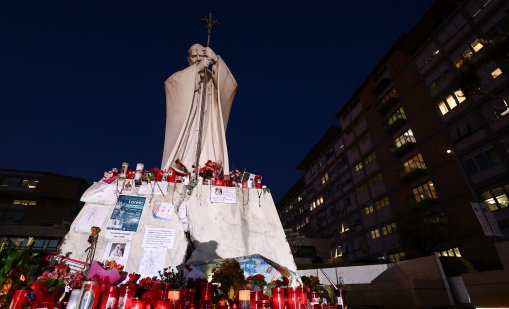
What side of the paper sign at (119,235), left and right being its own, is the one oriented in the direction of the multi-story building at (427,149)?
left

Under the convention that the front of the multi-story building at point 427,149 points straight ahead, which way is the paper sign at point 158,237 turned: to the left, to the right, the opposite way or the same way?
to the left

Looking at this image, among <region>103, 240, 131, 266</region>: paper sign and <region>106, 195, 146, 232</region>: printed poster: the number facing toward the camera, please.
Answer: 2

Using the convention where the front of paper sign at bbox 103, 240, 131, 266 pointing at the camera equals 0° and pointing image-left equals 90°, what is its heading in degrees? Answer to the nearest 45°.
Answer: approximately 0°

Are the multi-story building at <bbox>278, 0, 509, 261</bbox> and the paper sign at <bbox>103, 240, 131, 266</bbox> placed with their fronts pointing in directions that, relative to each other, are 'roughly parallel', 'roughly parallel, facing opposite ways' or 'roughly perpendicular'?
roughly perpendicular
